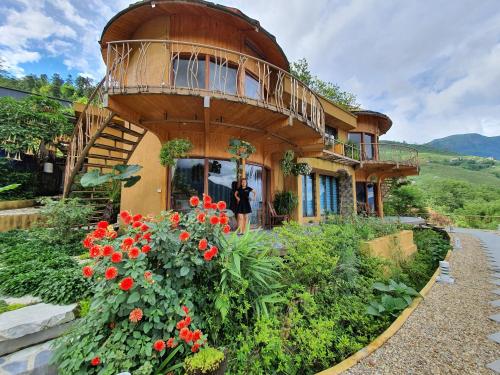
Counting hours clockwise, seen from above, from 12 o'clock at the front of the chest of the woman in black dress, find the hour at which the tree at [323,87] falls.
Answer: The tree is roughly at 7 o'clock from the woman in black dress.

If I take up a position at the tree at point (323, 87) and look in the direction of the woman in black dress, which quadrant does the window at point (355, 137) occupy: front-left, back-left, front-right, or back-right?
front-left

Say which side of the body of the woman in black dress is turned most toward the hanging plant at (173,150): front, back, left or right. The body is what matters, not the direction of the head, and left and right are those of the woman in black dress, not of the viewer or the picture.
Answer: right

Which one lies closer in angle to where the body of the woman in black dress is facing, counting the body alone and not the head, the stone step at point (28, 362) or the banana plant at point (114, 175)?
the stone step

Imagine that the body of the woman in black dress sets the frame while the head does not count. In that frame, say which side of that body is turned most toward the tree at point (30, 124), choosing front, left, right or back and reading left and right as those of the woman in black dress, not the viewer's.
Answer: right

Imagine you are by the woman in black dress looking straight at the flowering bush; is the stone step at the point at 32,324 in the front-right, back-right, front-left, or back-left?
front-right

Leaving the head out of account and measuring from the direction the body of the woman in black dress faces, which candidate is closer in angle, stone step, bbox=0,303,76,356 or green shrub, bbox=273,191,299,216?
the stone step

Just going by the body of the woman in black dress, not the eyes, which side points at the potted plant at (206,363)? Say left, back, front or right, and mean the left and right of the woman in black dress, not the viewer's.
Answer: front

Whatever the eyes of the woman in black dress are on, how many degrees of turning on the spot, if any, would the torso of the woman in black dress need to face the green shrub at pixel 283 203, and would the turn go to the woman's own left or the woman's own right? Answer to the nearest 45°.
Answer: approximately 135° to the woman's own left

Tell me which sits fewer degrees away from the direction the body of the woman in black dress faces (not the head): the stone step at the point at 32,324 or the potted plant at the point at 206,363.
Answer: the potted plant

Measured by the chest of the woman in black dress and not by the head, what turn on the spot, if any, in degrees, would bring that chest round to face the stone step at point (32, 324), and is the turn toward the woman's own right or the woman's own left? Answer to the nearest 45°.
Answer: approximately 45° to the woman's own right

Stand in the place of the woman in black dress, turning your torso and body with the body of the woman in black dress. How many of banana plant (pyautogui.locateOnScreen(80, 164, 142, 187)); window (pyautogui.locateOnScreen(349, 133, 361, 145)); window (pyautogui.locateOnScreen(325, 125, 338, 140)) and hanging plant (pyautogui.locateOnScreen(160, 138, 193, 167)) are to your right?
2

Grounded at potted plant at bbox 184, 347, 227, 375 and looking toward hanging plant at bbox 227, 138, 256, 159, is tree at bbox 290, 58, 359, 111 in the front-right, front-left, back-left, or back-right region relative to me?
front-right

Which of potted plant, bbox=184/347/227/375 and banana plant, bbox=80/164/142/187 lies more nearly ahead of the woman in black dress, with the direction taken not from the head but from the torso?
the potted plant

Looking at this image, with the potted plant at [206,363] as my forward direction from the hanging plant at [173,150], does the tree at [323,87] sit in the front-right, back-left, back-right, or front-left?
back-left

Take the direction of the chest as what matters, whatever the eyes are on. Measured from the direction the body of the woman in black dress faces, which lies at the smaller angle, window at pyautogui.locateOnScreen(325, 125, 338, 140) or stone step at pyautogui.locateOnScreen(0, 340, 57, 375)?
the stone step

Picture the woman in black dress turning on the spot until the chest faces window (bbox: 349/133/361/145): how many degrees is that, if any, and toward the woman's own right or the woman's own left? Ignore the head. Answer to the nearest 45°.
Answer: approximately 135° to the woman's own left

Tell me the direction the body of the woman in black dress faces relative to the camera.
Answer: toward the camera

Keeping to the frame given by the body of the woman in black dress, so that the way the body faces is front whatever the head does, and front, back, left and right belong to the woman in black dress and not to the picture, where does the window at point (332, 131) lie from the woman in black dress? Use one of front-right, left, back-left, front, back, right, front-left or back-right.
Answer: back-left
